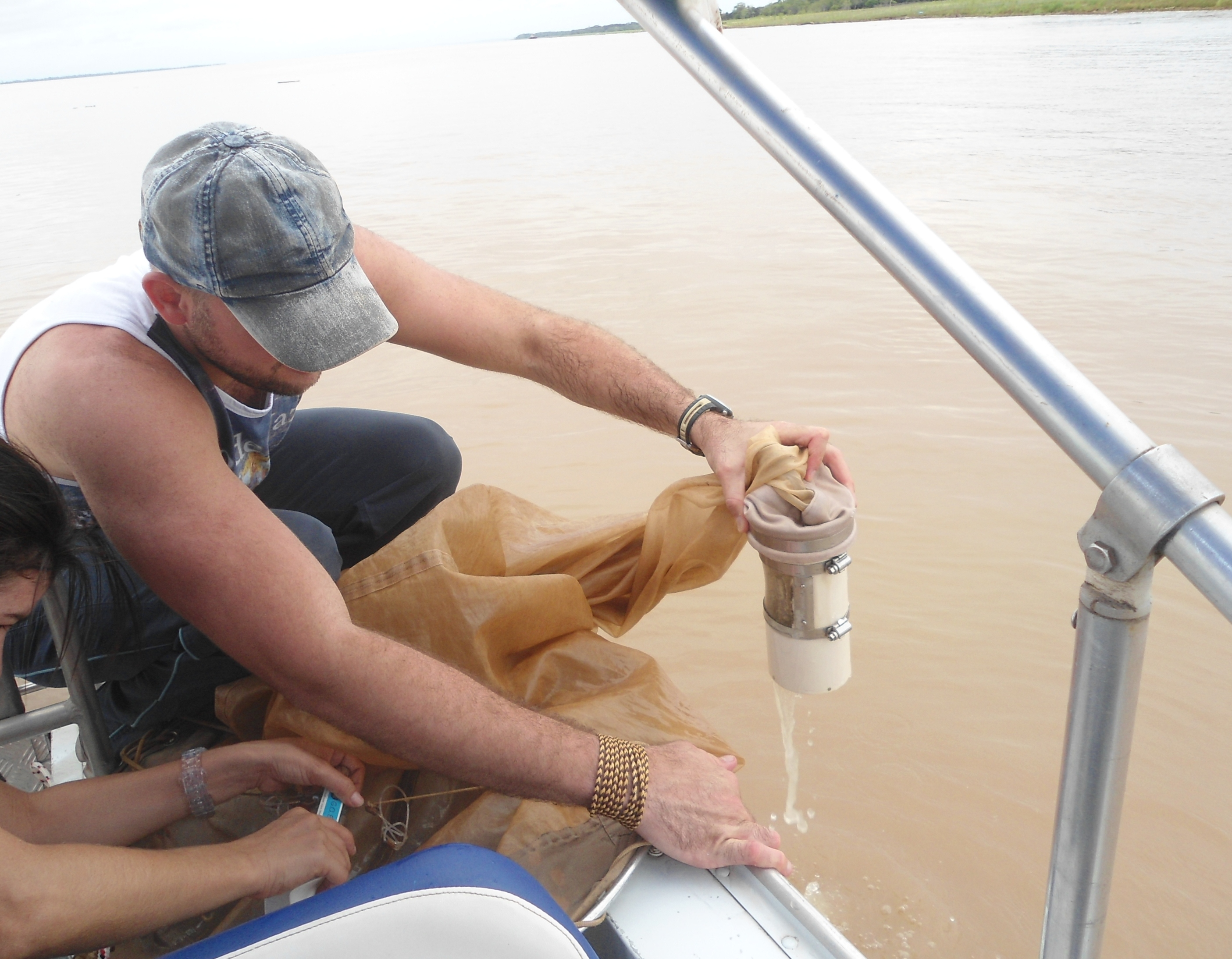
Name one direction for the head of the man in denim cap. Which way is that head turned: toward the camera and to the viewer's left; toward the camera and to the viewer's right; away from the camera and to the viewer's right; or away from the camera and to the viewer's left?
toward the camera and to the viewer's right

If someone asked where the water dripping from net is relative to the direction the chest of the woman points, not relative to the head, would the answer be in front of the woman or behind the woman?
in front

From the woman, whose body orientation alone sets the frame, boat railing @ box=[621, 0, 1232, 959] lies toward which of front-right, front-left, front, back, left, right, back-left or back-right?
front-right

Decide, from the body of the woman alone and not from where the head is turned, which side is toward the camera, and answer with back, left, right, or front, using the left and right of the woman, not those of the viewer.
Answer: right
